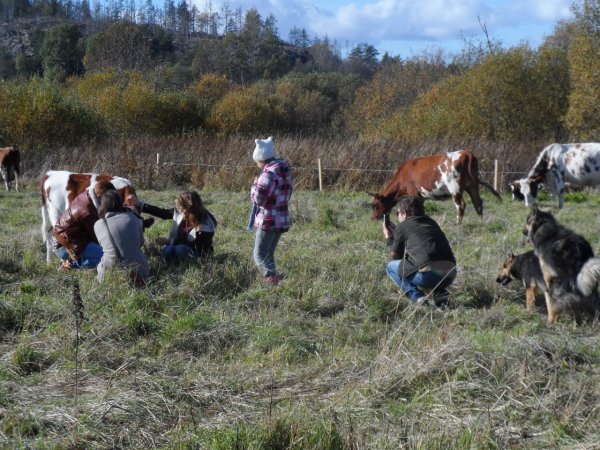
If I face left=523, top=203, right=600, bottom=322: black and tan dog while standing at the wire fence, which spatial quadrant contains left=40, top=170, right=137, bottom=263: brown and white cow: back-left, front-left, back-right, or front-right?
front-right

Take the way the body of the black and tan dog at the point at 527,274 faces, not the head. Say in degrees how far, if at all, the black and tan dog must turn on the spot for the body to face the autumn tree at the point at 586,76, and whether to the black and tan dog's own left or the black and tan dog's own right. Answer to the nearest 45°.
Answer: approximately 90° to the black and tan dog's own right

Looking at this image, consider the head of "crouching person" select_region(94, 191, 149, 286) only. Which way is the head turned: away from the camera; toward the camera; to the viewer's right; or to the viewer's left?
away from the camera

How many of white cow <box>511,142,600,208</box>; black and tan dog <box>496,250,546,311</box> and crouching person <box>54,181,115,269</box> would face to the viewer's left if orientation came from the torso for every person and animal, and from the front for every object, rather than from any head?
2

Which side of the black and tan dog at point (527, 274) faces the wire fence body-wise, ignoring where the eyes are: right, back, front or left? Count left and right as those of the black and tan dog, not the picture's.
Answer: right

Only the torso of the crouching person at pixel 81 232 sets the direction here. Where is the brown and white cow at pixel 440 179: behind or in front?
in front

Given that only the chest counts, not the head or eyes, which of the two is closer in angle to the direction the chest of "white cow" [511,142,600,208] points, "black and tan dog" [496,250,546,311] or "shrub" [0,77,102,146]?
the shrub

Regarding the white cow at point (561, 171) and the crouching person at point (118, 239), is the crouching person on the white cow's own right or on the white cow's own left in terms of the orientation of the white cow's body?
on the white cow's own left

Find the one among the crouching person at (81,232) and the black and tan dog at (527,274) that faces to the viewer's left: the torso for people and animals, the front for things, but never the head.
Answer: the black and tan dog

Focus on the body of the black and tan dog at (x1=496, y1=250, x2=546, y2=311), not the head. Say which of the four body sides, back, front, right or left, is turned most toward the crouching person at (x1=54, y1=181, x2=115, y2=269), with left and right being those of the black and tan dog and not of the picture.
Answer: front

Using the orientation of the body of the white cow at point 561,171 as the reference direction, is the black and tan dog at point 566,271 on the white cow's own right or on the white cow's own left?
on the white cow's own left

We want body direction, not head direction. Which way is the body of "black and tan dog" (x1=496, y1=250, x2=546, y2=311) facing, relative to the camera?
to the viewer's left

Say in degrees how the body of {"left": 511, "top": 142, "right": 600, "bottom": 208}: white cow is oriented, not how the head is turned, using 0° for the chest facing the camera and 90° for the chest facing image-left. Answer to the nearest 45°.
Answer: approximately 90°

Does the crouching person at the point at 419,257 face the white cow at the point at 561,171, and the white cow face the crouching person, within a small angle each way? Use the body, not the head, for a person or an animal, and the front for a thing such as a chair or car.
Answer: no

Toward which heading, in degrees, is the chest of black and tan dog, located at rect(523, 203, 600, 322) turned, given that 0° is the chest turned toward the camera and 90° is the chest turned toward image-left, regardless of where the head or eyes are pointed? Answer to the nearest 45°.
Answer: approximately 135°
